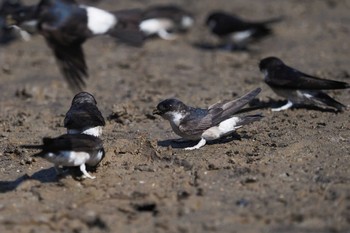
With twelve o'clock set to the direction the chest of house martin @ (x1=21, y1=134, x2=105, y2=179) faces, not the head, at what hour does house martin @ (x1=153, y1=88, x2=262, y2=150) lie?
house martin @ (x1=153, y1=88, x2=262, y2=150) is roughly at 11 o'clock from house martin @ (x1=21, y1=134, x2=105, y2=179).

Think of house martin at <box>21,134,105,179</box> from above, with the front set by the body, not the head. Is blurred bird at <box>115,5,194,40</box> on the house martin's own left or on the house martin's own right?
on the house martin's own left

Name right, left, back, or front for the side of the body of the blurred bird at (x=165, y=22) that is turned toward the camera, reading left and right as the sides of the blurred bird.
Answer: right

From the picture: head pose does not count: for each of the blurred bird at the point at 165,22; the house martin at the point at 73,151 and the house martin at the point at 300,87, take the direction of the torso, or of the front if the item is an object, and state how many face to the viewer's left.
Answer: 1

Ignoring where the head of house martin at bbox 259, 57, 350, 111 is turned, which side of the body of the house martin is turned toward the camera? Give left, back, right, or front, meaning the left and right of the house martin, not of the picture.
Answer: left

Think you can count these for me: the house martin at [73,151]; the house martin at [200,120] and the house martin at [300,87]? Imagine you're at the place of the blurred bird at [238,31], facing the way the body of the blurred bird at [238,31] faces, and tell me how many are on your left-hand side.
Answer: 3

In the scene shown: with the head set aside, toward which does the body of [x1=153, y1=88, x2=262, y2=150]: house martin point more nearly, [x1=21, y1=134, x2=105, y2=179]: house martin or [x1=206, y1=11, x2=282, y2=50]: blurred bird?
the house martin

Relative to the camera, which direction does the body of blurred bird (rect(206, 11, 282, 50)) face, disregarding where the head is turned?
to the viewer's left

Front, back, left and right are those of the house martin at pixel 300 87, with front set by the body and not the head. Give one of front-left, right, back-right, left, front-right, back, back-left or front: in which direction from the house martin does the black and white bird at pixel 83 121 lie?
front-left

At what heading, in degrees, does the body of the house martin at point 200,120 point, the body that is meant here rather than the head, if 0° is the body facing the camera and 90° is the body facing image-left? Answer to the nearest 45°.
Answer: approximately 90°

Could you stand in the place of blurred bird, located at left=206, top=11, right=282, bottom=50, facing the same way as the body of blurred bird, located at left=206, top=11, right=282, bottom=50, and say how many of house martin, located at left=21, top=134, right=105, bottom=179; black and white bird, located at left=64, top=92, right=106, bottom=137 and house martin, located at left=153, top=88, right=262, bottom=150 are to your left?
3

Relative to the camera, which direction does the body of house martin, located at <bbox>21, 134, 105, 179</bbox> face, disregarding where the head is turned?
to the viewer's right
